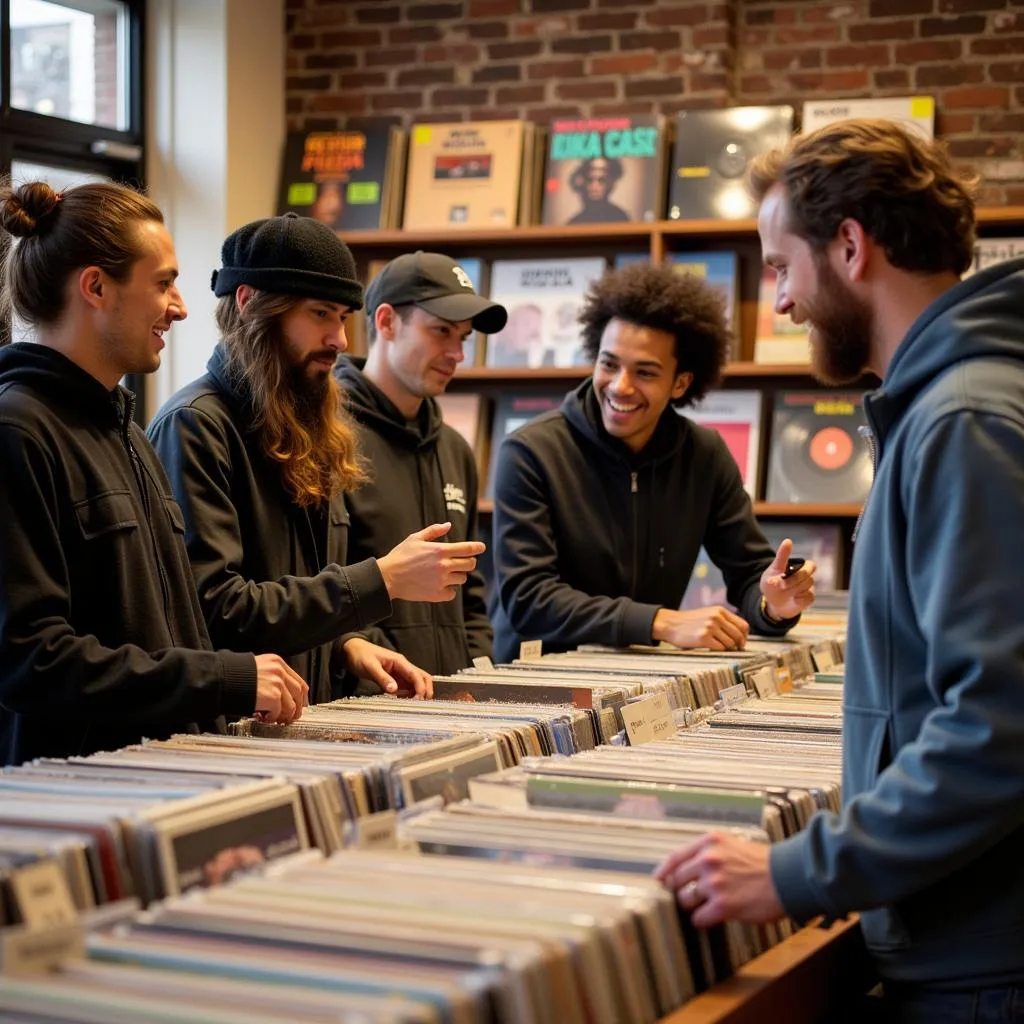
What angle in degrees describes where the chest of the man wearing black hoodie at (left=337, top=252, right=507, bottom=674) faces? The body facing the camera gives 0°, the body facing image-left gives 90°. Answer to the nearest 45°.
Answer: approximately 315°

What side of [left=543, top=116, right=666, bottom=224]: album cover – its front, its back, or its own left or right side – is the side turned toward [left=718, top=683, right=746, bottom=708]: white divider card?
front

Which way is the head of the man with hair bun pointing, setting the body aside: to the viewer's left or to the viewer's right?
to the viewer's right

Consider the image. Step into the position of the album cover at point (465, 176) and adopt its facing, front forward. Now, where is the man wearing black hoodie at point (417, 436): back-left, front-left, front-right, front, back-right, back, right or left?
front

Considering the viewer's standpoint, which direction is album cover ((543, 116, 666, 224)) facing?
facing the viewer

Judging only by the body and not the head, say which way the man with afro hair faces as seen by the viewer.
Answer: toward the camera

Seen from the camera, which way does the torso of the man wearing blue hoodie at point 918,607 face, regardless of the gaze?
to the viewer's left

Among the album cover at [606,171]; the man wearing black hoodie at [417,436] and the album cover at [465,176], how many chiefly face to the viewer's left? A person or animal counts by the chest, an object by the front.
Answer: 0

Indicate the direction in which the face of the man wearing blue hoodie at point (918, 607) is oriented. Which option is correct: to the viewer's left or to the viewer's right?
to the viewer's left

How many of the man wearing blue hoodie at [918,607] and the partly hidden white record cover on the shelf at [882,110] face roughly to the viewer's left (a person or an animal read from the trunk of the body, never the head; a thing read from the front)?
1

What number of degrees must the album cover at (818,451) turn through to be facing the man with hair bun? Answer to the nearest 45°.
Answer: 0° — it already faces them

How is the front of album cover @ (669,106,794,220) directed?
toward the camera

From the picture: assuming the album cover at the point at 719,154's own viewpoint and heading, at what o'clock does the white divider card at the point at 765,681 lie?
The white divider card is roughly at 12 o'clock from the album cover.
